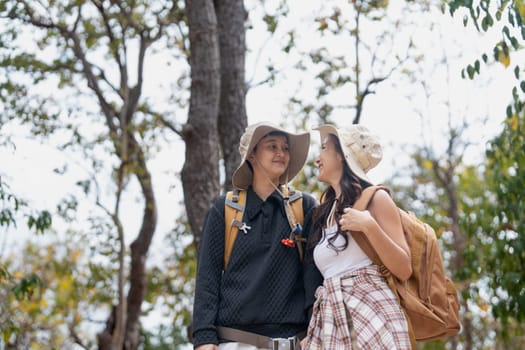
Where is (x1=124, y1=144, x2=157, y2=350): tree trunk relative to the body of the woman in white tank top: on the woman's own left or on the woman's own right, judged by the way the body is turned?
on the woman's own right

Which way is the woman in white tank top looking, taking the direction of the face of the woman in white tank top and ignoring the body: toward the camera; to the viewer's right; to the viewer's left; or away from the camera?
to the viewer's left

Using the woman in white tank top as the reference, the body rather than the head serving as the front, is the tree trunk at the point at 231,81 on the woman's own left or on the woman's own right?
on the woman's own right

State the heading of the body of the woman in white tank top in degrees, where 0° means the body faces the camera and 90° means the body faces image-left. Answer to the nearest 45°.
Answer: approximately 45°

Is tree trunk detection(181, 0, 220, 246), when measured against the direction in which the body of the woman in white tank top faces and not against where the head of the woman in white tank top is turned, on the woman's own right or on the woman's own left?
on the woman's own right
